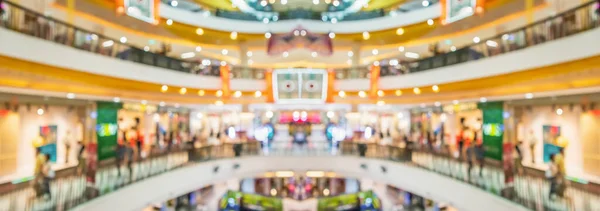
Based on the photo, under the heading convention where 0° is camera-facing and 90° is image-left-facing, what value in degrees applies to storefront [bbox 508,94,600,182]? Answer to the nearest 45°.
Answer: approximately 45°

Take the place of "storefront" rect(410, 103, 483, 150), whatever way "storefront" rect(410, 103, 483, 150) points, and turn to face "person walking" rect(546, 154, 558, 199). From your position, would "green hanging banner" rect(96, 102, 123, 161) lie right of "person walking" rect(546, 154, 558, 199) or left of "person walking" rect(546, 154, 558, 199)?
right

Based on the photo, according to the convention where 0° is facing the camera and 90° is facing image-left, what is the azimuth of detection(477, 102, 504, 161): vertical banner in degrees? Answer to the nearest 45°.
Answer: approximately 45°

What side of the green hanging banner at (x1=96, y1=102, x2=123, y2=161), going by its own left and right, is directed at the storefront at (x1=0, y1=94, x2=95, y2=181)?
right

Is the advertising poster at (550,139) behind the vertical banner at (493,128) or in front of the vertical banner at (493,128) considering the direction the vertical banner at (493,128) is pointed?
behind

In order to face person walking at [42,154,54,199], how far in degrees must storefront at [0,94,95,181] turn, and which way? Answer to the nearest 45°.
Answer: approximately 45° to its right

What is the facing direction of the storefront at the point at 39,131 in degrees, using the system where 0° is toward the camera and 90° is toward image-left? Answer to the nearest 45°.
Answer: approximately 315°
